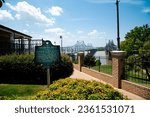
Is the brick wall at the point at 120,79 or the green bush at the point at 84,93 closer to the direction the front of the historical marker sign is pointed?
the green bush

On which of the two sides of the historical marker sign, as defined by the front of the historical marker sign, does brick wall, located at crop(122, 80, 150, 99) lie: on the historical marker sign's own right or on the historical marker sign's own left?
on the historical marker sign's own left

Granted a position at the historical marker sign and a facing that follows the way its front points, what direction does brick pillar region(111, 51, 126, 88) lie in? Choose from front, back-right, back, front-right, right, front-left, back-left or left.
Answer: back-left

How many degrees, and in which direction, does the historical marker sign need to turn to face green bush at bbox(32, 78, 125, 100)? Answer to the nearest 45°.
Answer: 0° — it already faces it

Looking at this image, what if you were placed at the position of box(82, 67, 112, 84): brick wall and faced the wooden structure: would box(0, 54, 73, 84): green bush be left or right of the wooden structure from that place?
left

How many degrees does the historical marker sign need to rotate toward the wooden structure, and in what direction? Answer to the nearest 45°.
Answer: approximately 180°

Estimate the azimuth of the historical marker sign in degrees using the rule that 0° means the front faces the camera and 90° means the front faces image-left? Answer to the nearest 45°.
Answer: approximately 0°

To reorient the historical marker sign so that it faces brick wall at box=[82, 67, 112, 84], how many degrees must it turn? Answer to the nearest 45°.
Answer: approximately 135° to its left
